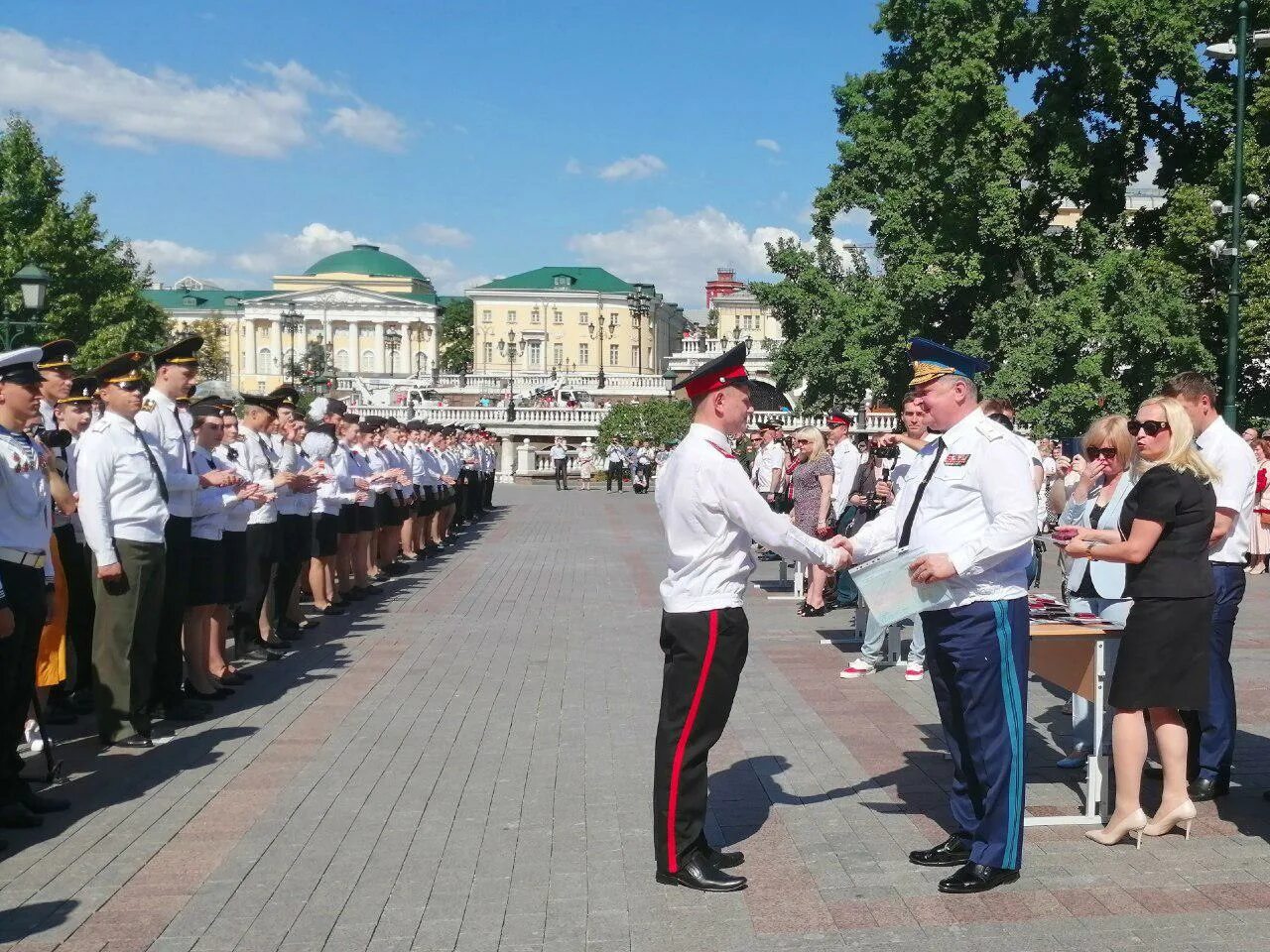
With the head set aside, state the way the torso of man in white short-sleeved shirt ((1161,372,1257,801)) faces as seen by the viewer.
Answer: to the viewer's left

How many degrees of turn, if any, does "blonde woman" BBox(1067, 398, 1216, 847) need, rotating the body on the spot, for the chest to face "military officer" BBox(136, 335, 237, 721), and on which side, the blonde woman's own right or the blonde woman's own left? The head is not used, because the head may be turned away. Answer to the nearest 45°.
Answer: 0° — they already face them

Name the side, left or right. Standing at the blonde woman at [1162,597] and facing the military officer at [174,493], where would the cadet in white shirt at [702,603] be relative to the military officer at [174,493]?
left

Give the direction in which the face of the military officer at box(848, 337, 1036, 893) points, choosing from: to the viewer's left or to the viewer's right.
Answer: to the viewer's left

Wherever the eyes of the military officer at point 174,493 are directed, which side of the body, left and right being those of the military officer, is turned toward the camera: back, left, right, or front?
right

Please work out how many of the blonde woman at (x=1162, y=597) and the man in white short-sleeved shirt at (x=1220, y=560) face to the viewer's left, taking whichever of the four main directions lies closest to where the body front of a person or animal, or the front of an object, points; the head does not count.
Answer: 2

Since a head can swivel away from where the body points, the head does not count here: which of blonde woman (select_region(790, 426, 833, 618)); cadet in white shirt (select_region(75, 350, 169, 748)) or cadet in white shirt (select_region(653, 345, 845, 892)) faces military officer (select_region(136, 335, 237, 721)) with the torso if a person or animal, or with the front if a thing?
the blonde woman

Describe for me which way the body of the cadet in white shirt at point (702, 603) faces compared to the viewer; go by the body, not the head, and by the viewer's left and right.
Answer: facing to the right of the viewer

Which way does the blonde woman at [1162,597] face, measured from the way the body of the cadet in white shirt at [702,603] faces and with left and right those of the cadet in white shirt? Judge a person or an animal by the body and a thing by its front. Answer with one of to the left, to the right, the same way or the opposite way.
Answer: the opposite way

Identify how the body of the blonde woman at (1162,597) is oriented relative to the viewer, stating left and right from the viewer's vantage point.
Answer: facing to the left of the viewer

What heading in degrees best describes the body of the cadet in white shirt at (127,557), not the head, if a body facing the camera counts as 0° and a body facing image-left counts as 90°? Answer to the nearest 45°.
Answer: approximately 315°
